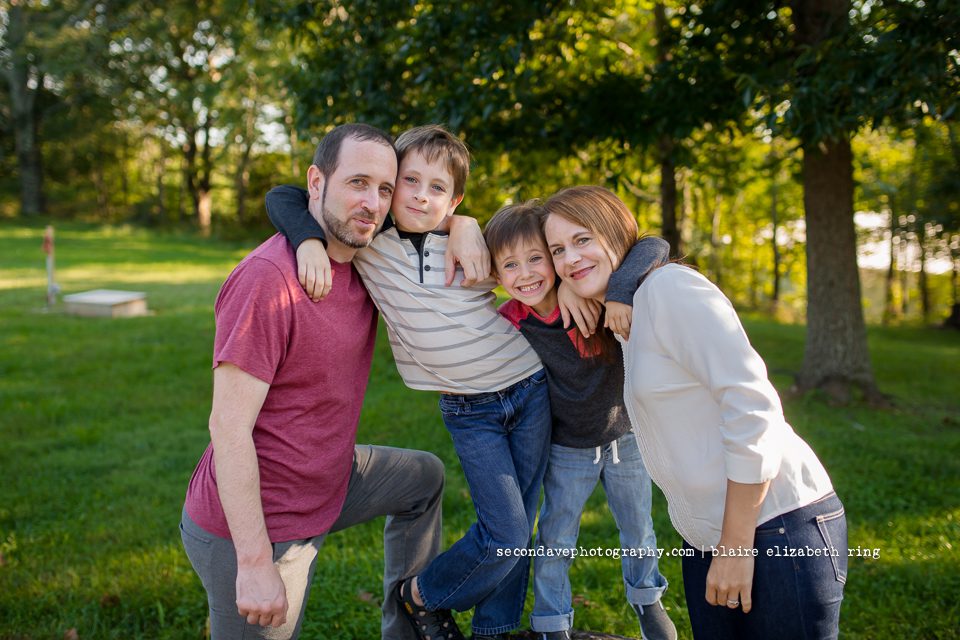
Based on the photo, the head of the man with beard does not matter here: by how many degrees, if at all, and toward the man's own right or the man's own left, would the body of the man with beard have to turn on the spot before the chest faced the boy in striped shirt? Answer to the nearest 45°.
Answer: approximately 90° to the man's own left

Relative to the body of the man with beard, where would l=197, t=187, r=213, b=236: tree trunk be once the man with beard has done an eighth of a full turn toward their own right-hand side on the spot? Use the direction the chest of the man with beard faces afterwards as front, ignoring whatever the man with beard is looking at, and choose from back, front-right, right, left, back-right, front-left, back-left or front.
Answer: back

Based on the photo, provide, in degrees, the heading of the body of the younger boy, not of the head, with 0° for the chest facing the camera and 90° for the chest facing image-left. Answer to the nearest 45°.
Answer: approximately 0°

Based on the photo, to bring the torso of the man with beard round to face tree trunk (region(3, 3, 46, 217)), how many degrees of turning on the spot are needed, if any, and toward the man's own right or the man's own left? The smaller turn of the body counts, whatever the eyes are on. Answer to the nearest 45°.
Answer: approximately 135° to the man's own left

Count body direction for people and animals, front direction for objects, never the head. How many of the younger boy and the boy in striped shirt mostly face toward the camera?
2

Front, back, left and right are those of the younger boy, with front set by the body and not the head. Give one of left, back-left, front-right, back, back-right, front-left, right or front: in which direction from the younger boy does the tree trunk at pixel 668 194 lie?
back

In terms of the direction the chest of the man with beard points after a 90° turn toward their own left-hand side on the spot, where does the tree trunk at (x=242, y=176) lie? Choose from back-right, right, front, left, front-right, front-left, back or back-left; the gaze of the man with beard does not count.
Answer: front-left

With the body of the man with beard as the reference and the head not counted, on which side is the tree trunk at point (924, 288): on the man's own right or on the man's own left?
on the man's own left
